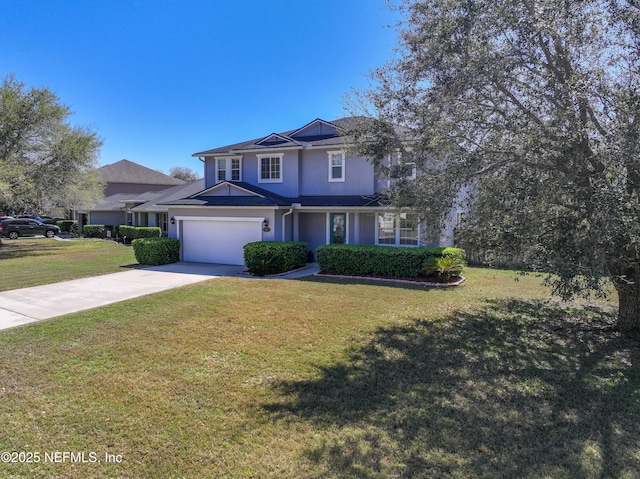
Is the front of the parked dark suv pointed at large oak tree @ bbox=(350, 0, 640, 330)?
no

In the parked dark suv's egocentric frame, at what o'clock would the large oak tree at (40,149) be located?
The large oak tree is roughly at 3 o'clock from the parked dark suv.

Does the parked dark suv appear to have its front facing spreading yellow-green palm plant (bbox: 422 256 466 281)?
no

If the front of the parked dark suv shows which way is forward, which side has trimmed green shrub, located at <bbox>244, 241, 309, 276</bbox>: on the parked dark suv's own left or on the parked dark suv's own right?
on the parked dark suv's own right

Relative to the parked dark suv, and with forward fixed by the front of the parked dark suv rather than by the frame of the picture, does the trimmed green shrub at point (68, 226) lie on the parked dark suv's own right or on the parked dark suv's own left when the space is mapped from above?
on the parked dark suv's own left

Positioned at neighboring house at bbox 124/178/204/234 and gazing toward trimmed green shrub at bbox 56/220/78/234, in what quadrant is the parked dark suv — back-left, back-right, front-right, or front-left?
front-left

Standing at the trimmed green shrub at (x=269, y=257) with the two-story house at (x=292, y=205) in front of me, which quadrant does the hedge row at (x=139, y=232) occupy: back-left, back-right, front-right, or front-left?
front-left

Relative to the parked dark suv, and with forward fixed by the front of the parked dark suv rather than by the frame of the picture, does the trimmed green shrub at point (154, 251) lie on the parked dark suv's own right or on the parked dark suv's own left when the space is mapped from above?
on the parked dark suv's own right

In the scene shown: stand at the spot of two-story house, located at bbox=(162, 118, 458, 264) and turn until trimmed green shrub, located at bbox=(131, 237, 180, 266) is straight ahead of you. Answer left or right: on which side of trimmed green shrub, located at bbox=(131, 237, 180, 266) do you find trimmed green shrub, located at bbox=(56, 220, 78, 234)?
right

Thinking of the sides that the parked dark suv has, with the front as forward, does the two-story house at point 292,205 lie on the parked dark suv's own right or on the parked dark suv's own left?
on the parked dark suv's own right
